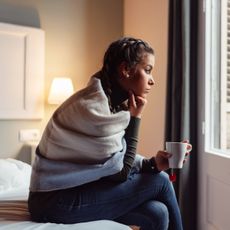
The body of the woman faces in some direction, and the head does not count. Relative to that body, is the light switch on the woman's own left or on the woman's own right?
on the woman's own left

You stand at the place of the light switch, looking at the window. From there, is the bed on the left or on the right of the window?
right

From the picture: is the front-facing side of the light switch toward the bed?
yes

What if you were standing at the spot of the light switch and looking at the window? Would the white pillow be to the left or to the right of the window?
right

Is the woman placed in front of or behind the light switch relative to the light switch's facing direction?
in front

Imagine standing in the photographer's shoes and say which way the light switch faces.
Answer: facing the viewer

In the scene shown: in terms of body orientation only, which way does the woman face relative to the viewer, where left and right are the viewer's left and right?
facing to the right of the viewer

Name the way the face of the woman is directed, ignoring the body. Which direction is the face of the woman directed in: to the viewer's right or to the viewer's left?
to the viewer's right

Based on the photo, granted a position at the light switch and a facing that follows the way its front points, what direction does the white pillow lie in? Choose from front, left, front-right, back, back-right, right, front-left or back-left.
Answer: front

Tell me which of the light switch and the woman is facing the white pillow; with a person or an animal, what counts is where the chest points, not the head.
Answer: the light switch

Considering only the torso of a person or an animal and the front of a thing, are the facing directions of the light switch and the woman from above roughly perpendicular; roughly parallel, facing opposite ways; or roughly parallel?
roughly perpendicular

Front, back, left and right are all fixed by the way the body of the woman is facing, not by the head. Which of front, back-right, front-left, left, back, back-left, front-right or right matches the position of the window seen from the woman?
front-left
